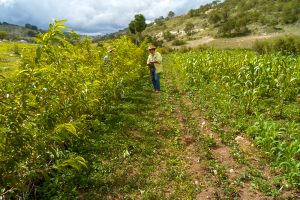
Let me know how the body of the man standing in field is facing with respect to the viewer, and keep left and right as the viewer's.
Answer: facing the viewer and to the left of the viewer
